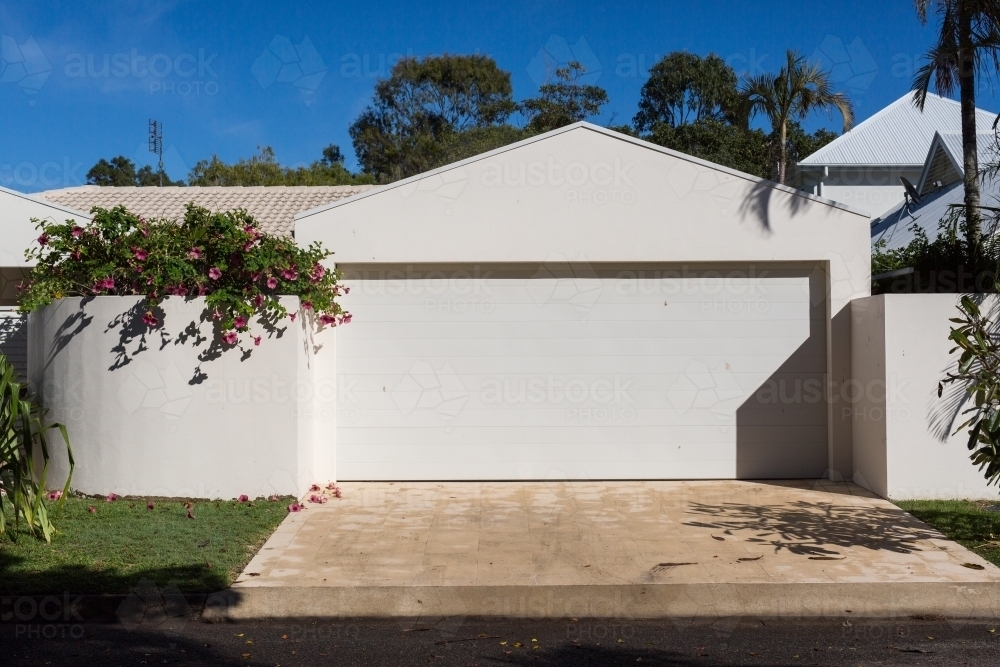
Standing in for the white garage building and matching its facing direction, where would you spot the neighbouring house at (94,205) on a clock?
The neighbouring house is roughly at 4 o'clock from the white garage building.

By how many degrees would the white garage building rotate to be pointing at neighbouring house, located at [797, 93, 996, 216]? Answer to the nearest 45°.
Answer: approximately 135° to its left

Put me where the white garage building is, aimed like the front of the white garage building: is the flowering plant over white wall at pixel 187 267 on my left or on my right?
on my right

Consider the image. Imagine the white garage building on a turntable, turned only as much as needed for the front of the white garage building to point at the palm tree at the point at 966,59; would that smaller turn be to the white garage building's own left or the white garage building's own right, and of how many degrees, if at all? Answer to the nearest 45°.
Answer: approximately 90° to the white garage building's own left

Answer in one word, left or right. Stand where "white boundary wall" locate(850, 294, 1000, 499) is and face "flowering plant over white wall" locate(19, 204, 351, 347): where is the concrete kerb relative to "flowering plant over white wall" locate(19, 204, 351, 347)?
left

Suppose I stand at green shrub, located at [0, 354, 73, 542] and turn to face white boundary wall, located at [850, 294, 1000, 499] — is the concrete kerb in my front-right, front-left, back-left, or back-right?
front-right

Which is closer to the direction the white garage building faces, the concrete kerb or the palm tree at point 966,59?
the concrete kerb

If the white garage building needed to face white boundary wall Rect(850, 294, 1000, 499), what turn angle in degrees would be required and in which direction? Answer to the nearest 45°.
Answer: approximately 90° to its left

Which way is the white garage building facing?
toward the camera

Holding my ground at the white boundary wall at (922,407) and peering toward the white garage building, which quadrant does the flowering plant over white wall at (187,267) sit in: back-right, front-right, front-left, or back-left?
front-left

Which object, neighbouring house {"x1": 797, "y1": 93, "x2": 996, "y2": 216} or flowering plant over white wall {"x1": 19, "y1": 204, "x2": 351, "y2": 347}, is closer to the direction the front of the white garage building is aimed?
the flowering plant over white wall

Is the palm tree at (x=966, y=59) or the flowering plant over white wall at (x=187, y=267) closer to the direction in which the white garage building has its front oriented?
the flowering plant over white wall

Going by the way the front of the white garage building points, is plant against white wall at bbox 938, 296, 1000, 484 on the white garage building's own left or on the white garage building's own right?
on the white garage building's own left

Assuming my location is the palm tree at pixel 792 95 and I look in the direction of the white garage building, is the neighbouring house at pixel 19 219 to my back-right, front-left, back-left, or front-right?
front-right

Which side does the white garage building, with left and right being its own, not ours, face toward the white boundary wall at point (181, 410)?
right

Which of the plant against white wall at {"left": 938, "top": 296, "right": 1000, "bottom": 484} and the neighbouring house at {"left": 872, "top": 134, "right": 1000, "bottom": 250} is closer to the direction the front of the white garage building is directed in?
the plant against white wall

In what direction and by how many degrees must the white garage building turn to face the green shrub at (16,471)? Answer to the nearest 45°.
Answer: approximately 45° to its right

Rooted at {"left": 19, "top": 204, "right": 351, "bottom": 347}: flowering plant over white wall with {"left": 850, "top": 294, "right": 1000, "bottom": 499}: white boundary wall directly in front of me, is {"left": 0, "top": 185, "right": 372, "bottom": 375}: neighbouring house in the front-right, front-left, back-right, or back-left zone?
back-left

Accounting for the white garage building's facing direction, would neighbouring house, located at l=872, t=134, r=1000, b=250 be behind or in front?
behind
